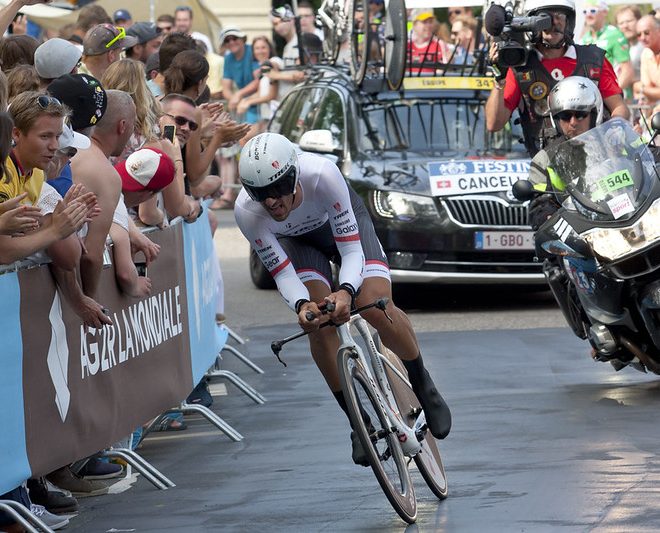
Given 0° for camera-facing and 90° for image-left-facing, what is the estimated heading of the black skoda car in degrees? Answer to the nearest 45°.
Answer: approximately 315°

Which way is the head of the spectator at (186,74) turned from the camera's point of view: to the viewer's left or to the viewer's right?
to the viewer's right

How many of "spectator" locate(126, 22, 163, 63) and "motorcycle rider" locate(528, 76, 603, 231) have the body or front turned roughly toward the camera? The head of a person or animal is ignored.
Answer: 1

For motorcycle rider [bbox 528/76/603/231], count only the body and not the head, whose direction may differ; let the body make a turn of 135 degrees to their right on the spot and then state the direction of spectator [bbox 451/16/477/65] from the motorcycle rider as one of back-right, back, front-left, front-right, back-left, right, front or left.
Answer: front-right

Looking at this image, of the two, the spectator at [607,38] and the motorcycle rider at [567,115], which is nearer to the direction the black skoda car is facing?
the motorcycle rider

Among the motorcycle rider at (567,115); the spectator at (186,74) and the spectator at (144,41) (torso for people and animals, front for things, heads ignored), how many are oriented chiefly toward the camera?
1

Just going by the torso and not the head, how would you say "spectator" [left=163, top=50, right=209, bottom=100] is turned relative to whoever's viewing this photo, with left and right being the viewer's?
facing away from the viewer and to the right of the viewer
